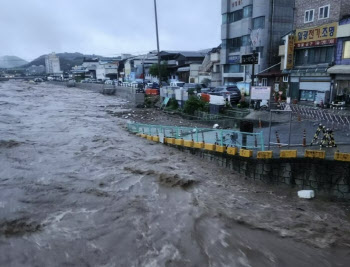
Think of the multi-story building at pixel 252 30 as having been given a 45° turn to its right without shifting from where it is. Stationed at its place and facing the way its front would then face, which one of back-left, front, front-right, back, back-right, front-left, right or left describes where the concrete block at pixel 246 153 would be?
left

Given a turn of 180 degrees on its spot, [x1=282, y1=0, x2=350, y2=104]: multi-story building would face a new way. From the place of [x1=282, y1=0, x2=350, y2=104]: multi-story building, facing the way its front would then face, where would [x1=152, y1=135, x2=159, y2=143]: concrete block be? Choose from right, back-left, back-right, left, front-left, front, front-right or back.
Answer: back-left

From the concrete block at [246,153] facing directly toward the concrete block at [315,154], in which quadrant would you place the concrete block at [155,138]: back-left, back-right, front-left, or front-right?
back-left

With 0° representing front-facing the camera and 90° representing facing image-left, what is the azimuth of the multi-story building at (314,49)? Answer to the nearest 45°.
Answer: approximately 0°

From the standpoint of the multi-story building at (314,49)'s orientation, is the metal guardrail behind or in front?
in front

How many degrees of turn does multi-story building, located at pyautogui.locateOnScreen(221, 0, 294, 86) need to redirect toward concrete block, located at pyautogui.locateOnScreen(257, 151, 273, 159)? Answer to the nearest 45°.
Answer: approximately 45° to its left

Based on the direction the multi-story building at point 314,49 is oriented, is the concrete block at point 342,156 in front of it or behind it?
in front

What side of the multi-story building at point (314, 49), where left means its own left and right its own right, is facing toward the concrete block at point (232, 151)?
front

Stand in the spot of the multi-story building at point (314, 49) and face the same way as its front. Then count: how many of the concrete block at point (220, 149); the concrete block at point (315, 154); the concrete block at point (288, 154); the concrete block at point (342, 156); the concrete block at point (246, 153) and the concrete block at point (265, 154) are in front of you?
6

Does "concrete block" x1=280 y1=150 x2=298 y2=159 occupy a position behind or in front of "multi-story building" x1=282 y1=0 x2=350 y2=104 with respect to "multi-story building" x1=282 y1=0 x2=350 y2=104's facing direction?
in front

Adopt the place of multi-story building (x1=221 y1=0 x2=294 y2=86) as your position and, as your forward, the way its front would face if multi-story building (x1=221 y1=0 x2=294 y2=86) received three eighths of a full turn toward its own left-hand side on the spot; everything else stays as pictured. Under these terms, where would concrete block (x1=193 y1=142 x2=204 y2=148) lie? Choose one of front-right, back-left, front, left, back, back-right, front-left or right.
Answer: right

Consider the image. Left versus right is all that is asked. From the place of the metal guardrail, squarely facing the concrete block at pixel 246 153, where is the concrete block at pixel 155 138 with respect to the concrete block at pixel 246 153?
right

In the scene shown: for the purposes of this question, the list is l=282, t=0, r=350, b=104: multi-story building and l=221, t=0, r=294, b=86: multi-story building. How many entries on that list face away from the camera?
0
